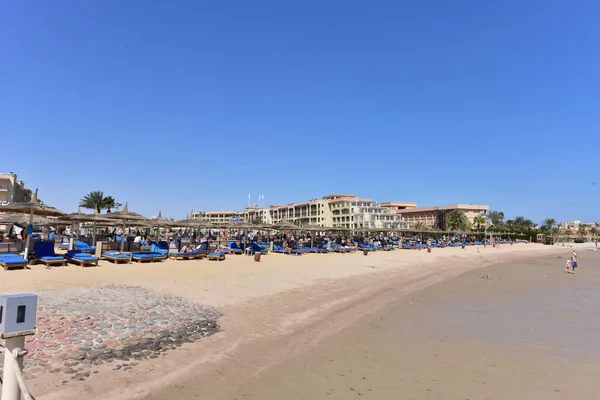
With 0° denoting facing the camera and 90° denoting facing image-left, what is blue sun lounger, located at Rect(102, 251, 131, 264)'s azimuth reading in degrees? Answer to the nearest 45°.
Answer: approximately 315°

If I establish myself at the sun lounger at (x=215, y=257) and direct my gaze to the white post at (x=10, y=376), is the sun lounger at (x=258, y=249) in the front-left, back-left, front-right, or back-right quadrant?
back-left

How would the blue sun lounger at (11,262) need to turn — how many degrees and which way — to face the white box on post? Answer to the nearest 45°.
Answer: approximately 45° to its right

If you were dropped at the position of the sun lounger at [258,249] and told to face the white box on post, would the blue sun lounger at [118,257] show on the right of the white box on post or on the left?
right

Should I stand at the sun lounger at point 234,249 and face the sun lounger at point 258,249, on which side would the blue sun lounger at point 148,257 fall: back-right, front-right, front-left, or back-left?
back-right

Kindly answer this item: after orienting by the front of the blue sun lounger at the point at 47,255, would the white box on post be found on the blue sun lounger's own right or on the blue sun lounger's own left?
on the blue sun lounger's own right
